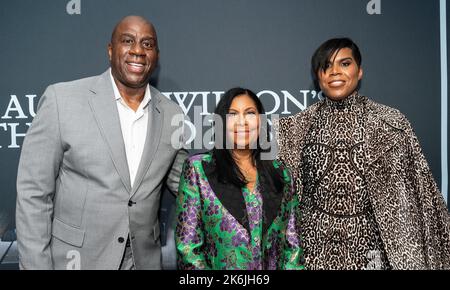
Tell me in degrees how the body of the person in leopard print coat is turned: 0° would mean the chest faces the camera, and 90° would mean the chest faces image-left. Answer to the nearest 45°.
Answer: approximately 0°
